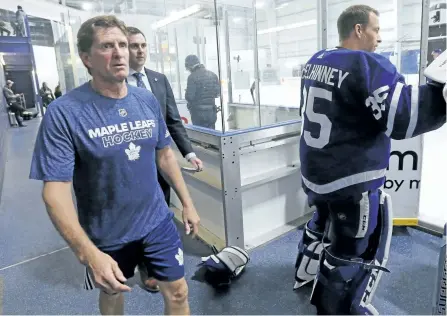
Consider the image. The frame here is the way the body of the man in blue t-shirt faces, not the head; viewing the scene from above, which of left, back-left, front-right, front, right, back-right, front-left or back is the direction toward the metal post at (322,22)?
left

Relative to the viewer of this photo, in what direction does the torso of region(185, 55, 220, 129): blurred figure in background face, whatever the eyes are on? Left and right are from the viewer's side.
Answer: facing away from the viewer and to the left of the viewer

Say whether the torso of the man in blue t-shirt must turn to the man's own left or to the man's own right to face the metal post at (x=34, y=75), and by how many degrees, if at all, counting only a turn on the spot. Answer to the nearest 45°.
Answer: approximately 135° to the man's own left

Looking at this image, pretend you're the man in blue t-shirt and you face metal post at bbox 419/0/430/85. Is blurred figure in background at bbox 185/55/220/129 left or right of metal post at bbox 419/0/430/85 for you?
left

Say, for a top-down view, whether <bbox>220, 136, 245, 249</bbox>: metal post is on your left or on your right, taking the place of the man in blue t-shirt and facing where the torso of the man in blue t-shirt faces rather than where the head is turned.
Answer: on your left

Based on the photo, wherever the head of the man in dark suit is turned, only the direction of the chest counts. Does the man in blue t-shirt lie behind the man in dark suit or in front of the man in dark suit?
in front

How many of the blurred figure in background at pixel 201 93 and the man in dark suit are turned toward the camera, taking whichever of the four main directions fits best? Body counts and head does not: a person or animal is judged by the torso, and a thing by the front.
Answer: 1

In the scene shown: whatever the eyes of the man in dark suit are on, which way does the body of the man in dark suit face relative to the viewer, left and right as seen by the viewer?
facing the viewer

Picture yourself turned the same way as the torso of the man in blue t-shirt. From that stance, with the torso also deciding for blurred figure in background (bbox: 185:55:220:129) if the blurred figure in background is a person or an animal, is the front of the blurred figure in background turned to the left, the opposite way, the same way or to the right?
the opposite way
